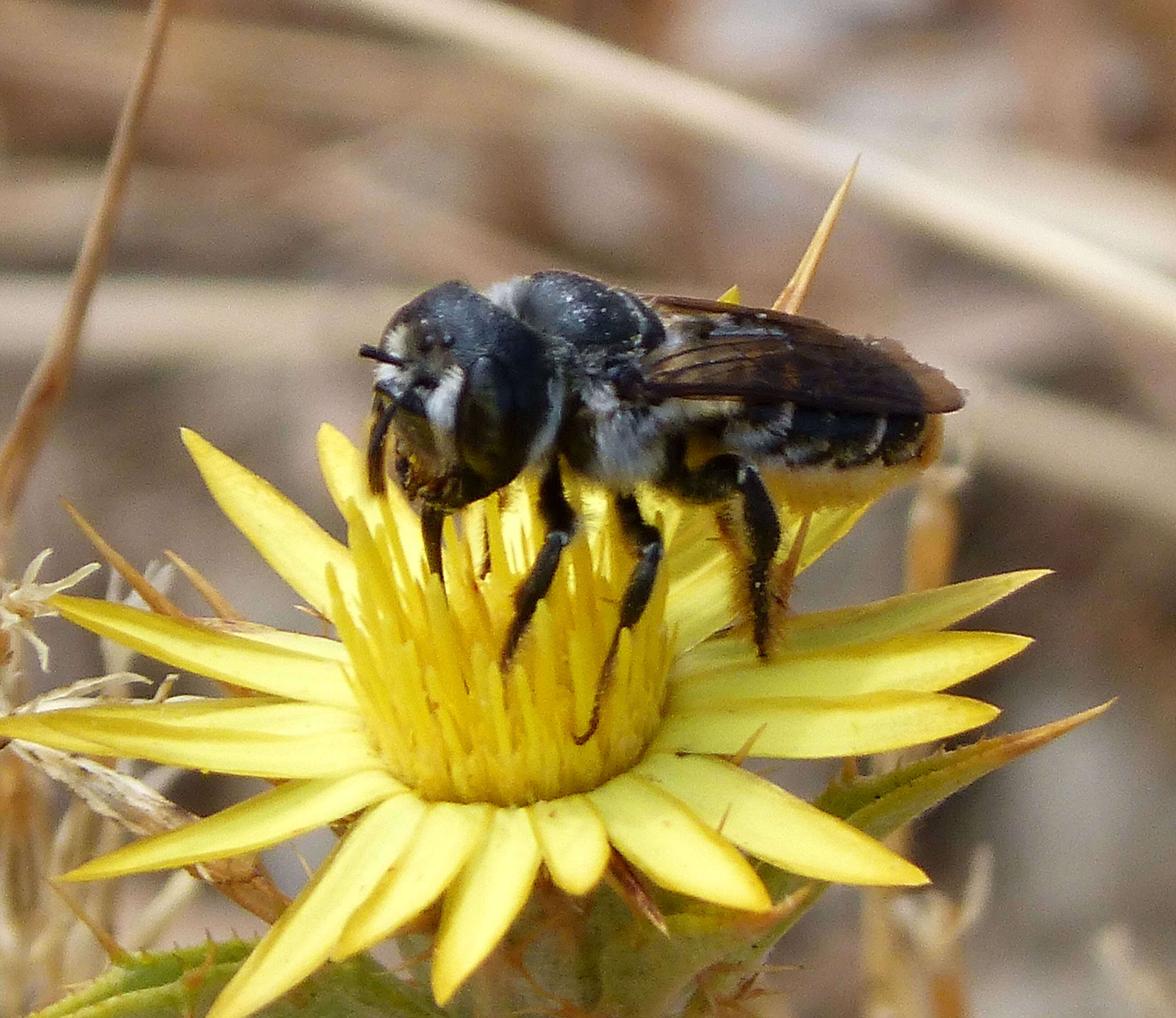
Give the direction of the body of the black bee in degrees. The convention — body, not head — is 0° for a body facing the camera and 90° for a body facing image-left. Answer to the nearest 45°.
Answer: approximately 90°

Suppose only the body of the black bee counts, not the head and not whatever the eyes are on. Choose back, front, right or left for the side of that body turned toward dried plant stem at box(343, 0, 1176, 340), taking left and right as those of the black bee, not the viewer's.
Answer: right
